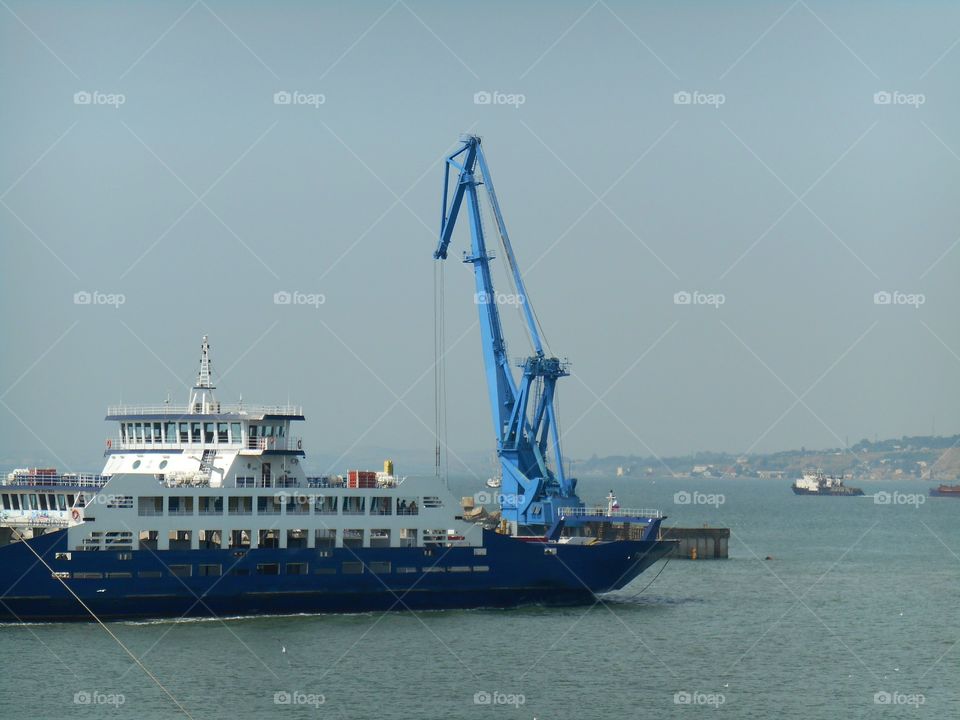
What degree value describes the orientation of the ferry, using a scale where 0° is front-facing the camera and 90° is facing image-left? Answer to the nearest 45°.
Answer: approximately 270°
